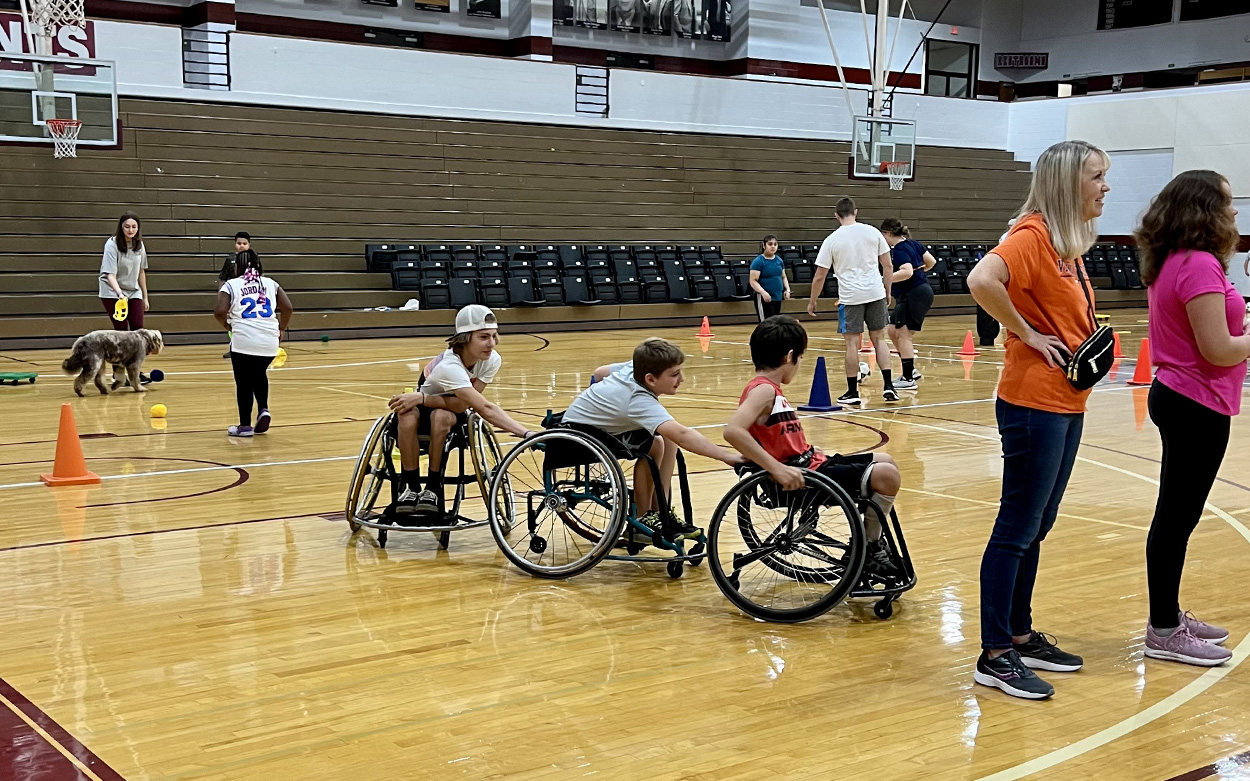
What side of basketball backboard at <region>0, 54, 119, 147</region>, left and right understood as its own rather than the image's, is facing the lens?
front

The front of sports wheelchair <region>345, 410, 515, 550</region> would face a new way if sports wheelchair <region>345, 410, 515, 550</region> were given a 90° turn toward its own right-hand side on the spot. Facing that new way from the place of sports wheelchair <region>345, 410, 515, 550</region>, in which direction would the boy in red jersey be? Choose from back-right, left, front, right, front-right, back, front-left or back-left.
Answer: back-left

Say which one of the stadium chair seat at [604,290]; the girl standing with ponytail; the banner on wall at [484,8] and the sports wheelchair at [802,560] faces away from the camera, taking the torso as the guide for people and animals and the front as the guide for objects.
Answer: the girl standing with ponytail

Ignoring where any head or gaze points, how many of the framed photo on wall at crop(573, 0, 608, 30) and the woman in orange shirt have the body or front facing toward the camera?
1

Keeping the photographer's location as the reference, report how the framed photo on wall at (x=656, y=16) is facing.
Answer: facing the viewer

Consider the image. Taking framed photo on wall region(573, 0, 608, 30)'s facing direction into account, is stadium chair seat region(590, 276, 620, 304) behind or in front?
in front

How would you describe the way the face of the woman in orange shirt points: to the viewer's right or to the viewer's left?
to the viewer's right

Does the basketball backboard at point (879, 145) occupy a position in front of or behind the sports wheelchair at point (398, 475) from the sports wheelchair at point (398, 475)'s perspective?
behind

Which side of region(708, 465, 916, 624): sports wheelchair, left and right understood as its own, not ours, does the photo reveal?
right

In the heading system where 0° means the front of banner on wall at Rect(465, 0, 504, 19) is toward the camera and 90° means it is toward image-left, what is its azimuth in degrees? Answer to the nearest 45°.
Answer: approximately 45°

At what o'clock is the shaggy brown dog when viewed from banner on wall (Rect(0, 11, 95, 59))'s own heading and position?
The shaggy brown dog is roughly at 12 o'clock from the banner on wall.

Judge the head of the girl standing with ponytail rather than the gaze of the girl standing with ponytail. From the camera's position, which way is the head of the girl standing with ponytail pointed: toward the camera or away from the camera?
away from the camera

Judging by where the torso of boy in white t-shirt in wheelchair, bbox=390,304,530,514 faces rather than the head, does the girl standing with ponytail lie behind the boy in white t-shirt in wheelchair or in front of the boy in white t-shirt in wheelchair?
behind

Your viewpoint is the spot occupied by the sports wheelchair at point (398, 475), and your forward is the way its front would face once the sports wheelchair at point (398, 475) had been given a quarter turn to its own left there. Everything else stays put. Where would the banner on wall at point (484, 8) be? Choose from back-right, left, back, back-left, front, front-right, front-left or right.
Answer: left

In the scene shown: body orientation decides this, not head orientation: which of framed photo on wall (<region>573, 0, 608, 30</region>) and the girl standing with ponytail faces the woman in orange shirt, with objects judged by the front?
the framed photo on wall

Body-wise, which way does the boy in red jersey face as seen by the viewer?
to the viewer's right

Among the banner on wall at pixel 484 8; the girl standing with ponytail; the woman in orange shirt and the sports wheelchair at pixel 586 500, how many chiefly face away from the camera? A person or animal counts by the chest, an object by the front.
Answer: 1

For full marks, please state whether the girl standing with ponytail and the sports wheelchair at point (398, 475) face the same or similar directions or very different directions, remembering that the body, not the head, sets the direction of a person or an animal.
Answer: very different directions
